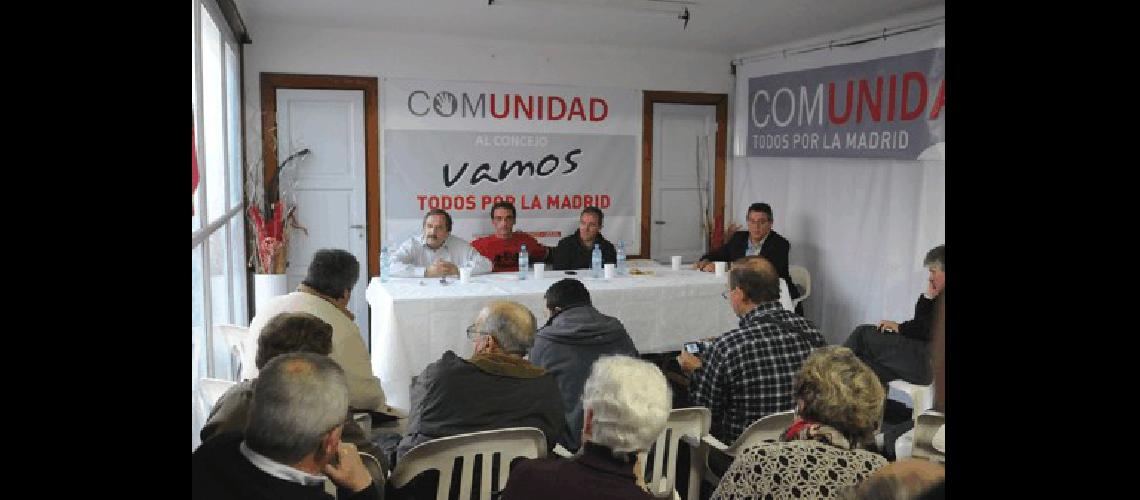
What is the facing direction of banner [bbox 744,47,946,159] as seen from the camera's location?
facing the viewer and to the left of the viewer

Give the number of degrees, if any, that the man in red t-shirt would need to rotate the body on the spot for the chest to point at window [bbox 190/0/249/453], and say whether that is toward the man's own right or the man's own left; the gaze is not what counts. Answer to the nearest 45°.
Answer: approximately 45° to the man's own right

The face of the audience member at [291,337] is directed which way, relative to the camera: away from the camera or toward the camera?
away from the camera

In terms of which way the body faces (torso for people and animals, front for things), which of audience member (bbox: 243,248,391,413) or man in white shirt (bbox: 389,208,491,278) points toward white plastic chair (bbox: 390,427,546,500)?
the man in white shirt

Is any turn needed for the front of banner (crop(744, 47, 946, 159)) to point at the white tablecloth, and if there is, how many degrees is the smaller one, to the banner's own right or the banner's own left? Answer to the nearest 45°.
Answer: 0° — it already faces it

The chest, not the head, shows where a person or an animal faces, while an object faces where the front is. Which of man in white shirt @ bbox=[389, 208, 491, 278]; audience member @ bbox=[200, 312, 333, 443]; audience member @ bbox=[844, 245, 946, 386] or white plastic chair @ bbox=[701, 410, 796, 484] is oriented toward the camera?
the man in white shirt

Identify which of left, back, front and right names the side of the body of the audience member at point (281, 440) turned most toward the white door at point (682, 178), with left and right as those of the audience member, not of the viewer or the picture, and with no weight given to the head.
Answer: front

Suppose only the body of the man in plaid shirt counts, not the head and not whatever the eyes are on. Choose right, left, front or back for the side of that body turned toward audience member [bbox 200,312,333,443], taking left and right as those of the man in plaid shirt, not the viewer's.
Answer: left

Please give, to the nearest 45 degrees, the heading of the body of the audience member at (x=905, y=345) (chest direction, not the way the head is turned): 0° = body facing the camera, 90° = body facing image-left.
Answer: approximately 90°

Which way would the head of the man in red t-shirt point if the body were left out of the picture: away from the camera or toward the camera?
toward the camera

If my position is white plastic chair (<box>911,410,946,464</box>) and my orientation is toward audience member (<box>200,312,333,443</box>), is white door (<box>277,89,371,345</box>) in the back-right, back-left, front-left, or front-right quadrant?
front-right

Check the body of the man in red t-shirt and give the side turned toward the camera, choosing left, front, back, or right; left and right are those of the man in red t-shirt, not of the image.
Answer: front

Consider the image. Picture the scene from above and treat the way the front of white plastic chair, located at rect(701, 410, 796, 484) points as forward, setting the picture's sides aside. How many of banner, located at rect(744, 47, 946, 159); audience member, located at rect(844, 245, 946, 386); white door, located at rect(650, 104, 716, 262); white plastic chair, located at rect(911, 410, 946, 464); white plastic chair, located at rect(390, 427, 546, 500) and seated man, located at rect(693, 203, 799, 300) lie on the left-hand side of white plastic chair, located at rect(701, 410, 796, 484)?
1

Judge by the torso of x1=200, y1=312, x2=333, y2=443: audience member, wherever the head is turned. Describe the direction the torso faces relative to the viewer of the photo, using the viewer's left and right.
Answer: facing away from the viewer and to the right of the viewer

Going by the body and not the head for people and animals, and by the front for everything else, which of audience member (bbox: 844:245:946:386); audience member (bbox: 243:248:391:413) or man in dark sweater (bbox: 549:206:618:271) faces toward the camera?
the man in dark sweater

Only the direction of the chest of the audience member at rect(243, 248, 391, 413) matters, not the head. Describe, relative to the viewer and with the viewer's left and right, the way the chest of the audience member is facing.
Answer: facing away from the viewer and to the right of the viewer

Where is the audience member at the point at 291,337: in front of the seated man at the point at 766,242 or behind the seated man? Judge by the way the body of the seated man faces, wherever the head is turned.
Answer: in front

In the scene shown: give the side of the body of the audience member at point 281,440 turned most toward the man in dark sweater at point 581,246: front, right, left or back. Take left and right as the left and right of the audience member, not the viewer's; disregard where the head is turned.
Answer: front

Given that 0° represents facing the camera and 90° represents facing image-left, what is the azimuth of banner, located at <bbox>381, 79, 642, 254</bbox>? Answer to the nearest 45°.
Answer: approximately 0°

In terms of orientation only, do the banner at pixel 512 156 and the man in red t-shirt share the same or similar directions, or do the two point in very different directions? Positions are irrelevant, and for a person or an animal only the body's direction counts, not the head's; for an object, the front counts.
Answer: same or similar directions
